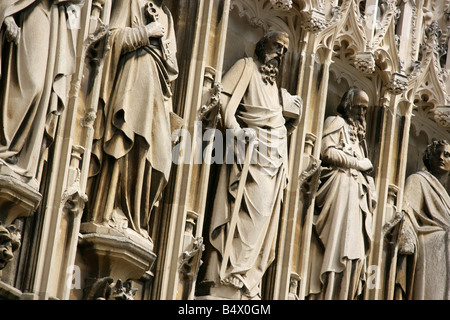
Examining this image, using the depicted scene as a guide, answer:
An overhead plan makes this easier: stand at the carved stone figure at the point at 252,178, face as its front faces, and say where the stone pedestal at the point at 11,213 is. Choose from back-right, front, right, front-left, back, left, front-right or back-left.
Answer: right

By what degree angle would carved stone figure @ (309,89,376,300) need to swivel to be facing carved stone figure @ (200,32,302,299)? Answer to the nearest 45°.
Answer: approximately 90° to its right

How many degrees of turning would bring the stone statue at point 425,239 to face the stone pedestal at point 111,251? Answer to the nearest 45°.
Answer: approximately 90° to its right

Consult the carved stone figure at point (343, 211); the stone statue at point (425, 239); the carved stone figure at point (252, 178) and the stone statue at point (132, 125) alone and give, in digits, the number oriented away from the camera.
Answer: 0

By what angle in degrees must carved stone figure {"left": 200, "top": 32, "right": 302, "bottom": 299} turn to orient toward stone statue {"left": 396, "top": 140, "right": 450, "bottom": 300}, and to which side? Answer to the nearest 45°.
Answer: approximately 90° to its left

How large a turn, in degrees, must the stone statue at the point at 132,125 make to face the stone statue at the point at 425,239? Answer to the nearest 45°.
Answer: approximately 90° to its left

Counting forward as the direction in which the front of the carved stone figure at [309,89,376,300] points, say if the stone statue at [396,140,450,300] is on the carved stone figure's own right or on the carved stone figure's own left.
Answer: on the carved stone figure's own left

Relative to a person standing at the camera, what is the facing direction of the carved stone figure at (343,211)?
facing the viewer and to the right of the viewer

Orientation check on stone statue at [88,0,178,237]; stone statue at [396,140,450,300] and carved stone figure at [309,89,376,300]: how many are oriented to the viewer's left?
0

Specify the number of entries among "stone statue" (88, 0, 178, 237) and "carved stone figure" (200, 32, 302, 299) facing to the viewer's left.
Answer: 0

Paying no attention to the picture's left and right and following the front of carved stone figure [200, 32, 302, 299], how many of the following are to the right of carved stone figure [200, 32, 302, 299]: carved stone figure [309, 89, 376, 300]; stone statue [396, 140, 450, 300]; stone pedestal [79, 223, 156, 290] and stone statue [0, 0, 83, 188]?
2

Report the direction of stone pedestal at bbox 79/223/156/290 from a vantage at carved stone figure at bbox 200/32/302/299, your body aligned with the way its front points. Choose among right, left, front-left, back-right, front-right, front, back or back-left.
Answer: right

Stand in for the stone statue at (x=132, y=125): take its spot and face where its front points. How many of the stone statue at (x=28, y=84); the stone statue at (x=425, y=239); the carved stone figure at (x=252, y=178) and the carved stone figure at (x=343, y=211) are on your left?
3

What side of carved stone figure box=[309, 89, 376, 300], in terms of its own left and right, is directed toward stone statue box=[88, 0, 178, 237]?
right

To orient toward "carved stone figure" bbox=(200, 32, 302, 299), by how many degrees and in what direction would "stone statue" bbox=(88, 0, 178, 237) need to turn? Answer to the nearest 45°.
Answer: approximately 90° to its left

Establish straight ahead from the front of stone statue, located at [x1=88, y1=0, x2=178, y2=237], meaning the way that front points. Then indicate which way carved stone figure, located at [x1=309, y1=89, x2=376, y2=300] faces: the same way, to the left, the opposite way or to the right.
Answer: the same way

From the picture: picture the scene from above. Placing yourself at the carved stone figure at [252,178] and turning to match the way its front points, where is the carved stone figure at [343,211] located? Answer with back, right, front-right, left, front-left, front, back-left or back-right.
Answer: left

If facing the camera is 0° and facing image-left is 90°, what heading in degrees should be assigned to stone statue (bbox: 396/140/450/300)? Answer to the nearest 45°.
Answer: approximately 315°
